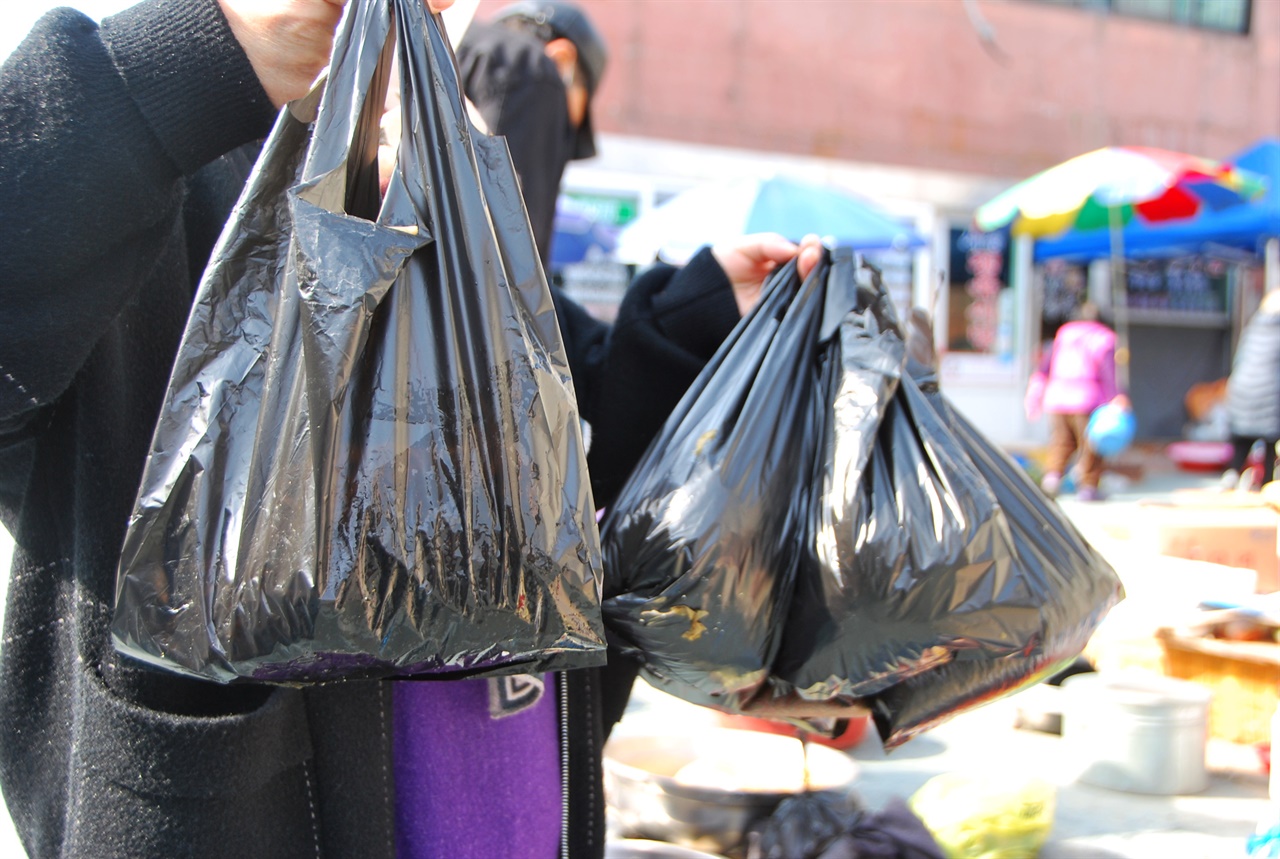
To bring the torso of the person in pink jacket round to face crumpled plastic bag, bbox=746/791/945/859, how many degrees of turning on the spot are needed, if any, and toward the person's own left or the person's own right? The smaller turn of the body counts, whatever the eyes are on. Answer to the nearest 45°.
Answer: approximately 180°

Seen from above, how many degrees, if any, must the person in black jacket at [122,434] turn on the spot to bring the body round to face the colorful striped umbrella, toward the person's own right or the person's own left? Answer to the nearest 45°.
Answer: approximately 90° to the person's own left

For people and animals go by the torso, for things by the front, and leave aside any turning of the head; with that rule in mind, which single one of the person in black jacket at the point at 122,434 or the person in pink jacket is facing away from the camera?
the person in pink jacket

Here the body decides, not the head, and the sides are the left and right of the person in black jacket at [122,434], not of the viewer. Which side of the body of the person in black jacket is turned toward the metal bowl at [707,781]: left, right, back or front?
left

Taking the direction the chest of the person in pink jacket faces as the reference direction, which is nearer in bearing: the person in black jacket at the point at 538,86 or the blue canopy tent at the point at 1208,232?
the blue canopy tent

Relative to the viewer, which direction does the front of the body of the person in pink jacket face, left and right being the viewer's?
facing away from the viewer
